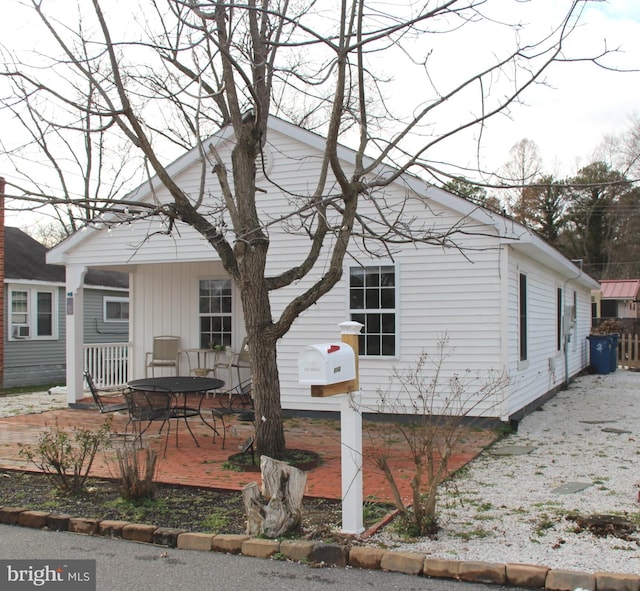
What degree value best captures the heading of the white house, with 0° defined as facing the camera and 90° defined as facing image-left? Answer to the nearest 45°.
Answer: approximately 45°

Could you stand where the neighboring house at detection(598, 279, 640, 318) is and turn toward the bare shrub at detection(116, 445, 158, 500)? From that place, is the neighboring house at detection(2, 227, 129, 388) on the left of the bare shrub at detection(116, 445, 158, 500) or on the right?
right

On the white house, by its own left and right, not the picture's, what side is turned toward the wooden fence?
back

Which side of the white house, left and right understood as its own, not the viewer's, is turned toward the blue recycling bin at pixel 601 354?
back

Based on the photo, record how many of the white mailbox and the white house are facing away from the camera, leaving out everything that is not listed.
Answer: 0

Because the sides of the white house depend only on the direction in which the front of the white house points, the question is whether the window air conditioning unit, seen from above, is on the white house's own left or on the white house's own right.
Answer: on the white house's own right

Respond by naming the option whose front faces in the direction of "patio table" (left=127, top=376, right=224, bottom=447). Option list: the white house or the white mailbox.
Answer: the white house

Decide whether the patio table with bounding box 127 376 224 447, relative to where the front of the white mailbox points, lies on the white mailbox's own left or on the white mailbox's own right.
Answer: on the white mailbox's own right

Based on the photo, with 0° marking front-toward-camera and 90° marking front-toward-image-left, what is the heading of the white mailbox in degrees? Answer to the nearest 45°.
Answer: approximately 45°

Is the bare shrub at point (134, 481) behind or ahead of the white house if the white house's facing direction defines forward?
ahead

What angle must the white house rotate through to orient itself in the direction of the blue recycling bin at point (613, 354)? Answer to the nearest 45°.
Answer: approximately 180°
